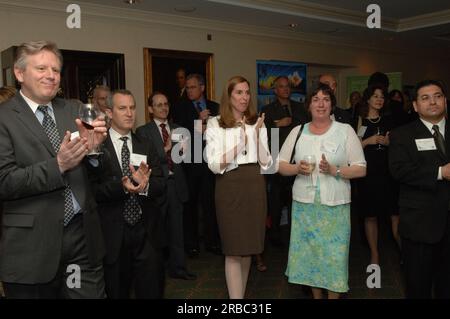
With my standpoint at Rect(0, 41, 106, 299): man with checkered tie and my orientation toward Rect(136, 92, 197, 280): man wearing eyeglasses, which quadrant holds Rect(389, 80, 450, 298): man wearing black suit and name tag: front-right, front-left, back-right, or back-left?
front-right

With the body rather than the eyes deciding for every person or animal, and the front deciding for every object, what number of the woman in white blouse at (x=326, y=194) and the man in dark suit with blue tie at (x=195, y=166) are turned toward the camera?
2

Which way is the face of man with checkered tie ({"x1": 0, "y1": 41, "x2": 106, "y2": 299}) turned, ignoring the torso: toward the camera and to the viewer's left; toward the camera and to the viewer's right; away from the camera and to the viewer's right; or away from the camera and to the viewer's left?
toward the camera and to the viewer's right

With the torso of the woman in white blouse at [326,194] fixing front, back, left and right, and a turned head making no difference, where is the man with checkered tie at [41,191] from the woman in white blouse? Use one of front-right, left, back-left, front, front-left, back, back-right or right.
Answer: front-right

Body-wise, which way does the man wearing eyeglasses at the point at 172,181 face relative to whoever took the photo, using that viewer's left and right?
facing the viewer and to the right of the viewer

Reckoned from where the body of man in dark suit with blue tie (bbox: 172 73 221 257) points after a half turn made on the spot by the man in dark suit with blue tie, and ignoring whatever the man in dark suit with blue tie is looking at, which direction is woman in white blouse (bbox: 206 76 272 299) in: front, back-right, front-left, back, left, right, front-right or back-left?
back

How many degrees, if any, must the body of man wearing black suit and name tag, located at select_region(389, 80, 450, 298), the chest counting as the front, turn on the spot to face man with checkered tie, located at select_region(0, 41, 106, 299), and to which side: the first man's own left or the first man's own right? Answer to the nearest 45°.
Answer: approximately 90° to the first man's own right

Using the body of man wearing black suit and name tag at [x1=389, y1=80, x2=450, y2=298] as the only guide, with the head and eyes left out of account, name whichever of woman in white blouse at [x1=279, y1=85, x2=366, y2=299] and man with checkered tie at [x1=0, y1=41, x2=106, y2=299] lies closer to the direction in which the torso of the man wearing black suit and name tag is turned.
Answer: the man with checkered tie

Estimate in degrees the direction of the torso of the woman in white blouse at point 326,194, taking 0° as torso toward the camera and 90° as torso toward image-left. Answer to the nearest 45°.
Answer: approximately 0°

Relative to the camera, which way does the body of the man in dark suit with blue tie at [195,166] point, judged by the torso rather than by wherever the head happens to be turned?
toward the camera

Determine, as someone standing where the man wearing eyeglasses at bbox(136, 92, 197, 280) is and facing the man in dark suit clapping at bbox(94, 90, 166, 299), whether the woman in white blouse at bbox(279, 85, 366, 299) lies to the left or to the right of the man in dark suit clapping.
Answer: left
